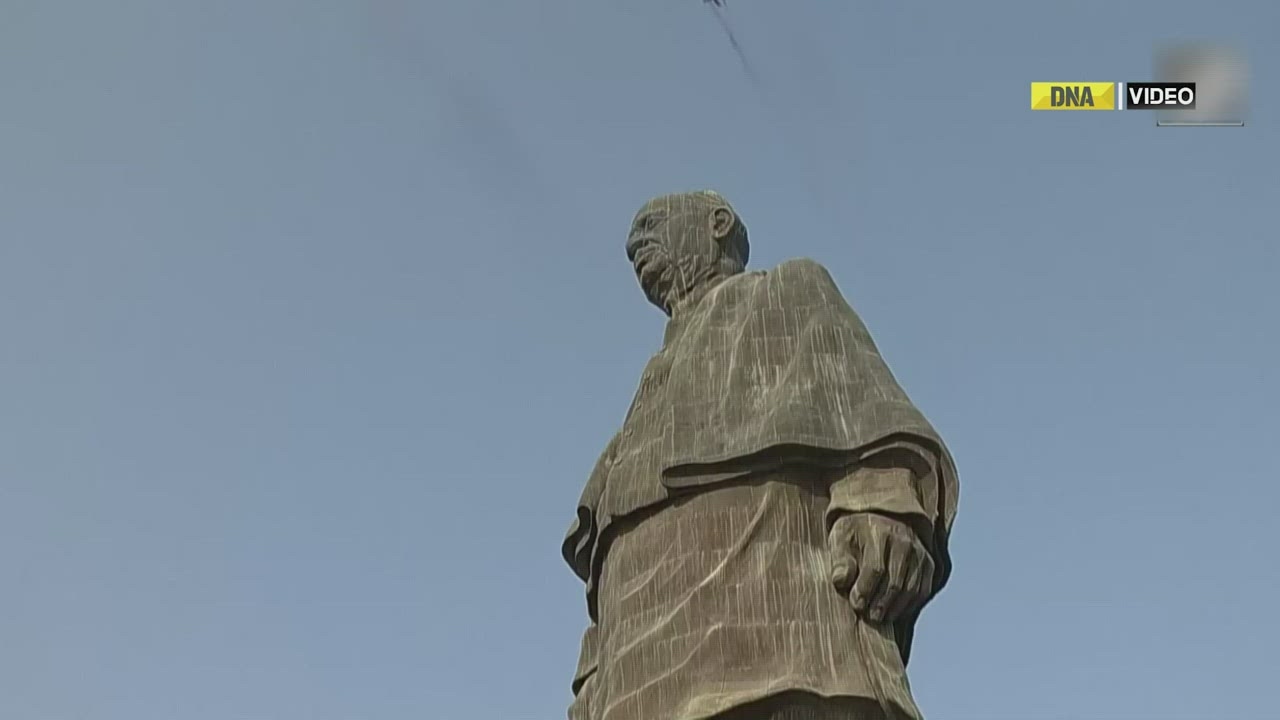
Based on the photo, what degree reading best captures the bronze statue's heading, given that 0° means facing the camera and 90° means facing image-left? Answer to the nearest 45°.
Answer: approximately 45°
